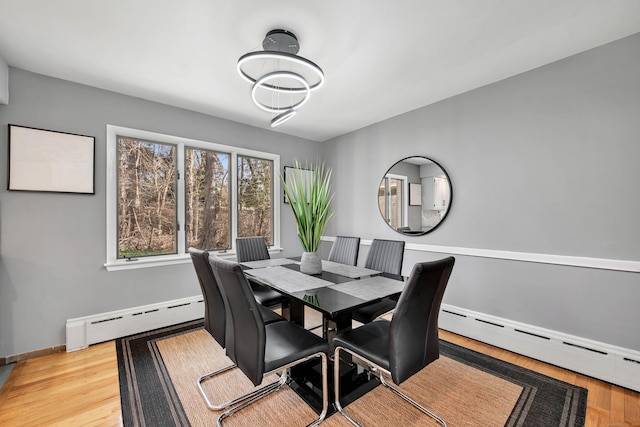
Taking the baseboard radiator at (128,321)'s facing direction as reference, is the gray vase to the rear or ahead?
ahead

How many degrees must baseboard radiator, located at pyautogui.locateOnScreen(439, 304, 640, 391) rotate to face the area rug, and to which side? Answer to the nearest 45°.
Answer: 0° — it already faces it

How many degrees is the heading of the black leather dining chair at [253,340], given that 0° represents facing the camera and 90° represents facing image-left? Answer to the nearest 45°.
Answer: approximately 225°

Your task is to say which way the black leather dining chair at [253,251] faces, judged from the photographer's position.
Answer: facing the viewer and to the right of the viewer

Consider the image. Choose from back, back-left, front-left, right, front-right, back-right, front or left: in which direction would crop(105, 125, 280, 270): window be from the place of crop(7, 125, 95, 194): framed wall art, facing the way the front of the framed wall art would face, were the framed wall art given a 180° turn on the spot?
back-right

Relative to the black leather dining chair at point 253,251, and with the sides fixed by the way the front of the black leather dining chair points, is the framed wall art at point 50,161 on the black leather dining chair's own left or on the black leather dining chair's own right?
on the black leather dining chair's own right

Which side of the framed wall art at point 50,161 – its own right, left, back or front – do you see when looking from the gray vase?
front

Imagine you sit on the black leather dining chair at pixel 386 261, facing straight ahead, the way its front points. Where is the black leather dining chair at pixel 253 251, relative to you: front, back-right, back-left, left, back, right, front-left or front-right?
front-right

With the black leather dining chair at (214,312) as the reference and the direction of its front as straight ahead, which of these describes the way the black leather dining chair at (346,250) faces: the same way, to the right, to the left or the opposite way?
the opposite way

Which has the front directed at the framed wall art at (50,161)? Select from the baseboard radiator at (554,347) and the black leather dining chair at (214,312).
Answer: the baseboard radiator

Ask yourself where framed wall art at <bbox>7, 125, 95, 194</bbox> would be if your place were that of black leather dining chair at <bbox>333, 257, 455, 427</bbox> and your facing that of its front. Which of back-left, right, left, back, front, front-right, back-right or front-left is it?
front-left

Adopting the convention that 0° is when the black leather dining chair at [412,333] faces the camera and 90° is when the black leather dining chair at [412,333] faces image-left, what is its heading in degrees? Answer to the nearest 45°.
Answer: approximately 135°

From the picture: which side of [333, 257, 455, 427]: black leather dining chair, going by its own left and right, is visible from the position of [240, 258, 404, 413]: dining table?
front

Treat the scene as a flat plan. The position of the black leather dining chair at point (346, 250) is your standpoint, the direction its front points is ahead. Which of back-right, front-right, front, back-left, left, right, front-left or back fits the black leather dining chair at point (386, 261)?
left

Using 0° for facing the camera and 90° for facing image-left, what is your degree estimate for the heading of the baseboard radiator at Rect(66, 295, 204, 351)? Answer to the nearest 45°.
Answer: approximately 315°

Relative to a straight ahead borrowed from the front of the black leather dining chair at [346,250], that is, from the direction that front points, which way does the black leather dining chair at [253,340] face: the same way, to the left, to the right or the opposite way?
the opposite way
